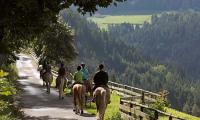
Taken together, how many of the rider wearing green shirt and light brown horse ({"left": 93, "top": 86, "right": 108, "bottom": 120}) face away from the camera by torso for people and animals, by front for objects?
2

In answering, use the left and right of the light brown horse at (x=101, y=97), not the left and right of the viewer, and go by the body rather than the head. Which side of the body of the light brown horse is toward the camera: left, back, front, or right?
back

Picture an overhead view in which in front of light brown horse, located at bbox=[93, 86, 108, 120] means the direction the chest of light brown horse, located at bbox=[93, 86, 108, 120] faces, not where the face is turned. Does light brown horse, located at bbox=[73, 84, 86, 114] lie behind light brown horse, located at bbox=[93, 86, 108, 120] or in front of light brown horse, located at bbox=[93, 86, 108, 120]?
in front

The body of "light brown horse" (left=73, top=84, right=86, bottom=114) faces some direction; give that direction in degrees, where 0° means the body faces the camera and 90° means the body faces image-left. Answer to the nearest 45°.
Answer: approximately 180°

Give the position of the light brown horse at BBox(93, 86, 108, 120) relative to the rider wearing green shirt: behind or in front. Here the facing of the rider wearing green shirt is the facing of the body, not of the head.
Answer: behind

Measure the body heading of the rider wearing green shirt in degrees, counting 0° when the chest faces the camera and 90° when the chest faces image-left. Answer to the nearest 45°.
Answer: approximately 180°
